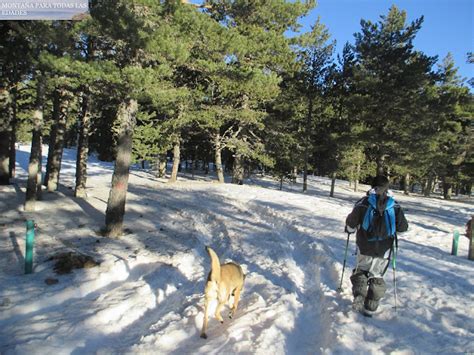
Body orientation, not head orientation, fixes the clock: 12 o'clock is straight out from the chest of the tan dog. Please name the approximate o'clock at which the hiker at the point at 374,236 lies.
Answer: The hiker is roughly at 1 o'clock from the tan dog.

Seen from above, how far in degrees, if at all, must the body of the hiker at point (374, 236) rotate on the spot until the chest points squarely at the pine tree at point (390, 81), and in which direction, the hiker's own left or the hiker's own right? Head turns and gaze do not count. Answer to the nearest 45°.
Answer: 0° — they already face it

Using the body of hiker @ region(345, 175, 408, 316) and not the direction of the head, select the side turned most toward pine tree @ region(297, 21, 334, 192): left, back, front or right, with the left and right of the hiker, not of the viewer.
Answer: front

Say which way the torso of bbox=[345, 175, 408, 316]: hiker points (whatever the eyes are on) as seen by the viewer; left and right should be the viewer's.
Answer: facing away from the viewer

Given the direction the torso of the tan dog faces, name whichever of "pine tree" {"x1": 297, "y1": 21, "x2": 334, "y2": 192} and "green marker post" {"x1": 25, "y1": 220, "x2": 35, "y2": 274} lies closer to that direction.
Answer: the pine tree

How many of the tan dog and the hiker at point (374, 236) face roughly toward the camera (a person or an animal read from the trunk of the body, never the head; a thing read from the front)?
0

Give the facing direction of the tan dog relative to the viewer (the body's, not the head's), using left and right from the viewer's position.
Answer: facing away from the viewer and to the right of the viewer

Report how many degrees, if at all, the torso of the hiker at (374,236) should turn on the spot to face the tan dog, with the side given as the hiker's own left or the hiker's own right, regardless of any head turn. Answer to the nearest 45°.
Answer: approximately 135° to the hiker's own left

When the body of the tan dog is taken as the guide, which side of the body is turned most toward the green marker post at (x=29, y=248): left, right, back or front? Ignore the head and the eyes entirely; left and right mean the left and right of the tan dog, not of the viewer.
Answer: left

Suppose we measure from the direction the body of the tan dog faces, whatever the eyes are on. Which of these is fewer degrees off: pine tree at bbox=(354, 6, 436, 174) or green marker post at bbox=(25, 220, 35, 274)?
the pine tree
